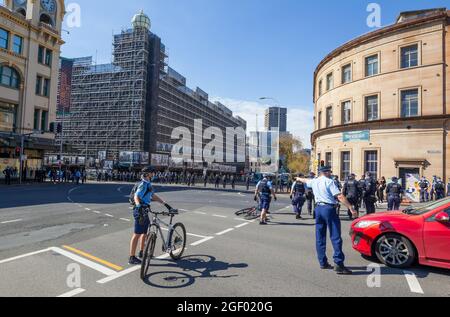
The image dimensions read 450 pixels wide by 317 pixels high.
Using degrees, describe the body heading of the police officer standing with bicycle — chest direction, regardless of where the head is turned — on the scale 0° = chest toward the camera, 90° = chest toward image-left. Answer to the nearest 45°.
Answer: approximately 270°

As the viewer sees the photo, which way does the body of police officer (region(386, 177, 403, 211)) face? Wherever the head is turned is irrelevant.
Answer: away from the camera

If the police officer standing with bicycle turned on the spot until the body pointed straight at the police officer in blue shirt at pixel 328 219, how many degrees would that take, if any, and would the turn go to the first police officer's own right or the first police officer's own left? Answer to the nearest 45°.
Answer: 0° — they already face them

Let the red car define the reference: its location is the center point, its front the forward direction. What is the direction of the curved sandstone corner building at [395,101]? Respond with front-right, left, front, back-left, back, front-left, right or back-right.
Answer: right

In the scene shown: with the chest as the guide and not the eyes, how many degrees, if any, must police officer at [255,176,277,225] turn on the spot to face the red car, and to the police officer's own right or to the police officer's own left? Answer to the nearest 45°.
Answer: approximately 135° to the police officer's own right

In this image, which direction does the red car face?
to the viewer's left

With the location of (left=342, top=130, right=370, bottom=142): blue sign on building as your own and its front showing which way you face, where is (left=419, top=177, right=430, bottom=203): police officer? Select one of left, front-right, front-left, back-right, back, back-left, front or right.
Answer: front-left

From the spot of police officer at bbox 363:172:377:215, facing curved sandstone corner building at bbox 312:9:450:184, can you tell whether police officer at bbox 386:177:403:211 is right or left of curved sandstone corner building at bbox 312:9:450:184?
right

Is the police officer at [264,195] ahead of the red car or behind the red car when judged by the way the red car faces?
ahead

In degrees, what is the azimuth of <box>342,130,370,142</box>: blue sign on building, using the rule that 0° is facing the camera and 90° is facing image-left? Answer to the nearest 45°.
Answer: approximately 0°
